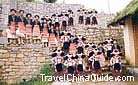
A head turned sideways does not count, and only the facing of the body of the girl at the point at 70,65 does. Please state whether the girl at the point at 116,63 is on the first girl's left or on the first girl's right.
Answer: on the first girl's left

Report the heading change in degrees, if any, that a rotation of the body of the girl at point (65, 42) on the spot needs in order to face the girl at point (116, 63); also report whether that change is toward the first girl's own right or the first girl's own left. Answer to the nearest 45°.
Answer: approximately 45° to the first girl's own left

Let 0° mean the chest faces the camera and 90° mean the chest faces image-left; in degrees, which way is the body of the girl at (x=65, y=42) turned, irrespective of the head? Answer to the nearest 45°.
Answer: approximately 0°

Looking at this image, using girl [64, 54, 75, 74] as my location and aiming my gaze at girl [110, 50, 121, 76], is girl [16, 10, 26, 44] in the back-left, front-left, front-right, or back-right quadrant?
back-left

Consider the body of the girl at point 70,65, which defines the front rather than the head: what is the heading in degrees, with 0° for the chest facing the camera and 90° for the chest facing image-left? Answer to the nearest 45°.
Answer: approximately 0°

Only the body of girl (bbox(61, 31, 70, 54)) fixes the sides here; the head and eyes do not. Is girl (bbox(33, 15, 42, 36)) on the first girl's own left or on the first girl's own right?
on the first girl's own right
